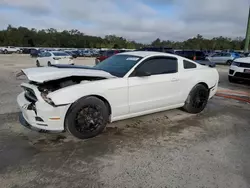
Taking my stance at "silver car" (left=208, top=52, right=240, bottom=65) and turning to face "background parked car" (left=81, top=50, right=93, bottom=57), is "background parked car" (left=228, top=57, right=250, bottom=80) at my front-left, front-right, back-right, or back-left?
back-left

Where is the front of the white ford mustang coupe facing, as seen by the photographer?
facing the viewer and to the left of the viewer

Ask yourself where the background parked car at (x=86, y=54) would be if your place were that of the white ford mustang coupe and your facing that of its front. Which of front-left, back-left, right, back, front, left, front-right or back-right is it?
back-right

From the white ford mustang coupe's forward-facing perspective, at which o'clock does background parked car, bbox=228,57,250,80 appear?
The background parked car is roughly at 6 o'clock from the white ford mustang coupe.

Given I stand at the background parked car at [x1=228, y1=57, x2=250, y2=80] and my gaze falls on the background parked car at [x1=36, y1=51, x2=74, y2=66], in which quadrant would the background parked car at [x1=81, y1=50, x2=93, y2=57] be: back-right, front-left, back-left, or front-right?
front-right

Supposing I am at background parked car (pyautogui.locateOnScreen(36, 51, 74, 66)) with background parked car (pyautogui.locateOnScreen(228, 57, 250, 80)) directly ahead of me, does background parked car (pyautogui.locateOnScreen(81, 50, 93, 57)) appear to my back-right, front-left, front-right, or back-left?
back-left

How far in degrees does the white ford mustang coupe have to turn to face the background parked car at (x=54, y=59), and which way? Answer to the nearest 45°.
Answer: approximately 135° to its right

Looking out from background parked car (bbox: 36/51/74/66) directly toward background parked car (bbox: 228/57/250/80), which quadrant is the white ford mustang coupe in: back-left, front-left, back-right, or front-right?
front-right

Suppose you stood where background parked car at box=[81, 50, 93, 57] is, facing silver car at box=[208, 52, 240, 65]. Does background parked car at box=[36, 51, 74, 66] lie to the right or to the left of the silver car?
right

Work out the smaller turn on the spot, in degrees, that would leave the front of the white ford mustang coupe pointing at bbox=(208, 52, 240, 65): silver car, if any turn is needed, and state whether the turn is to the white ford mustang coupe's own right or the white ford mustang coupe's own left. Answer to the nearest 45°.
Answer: approximately 180°
